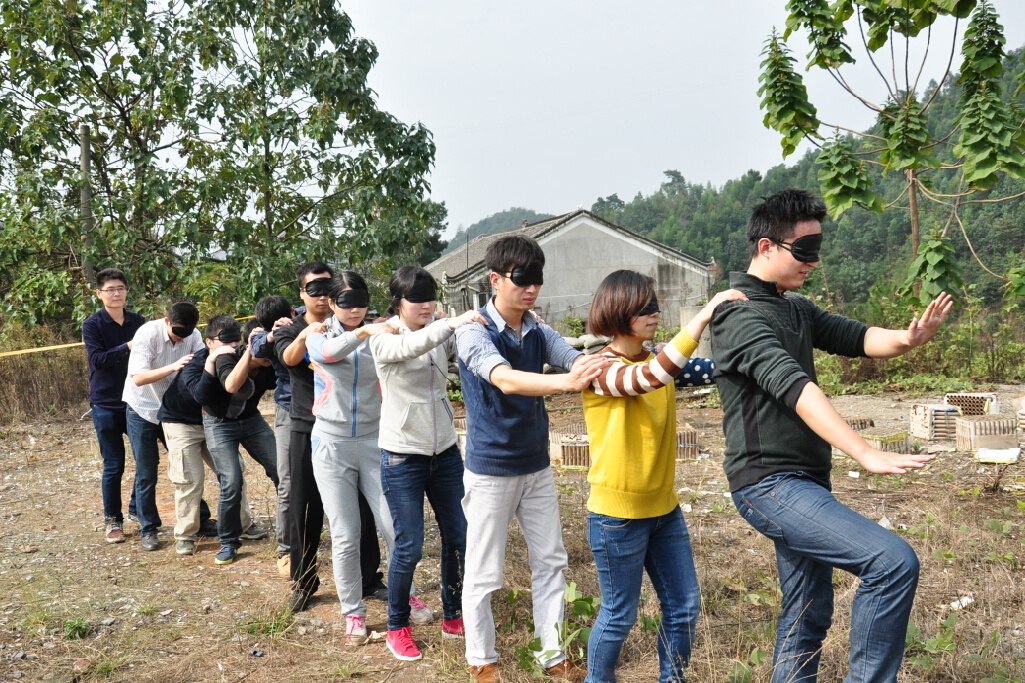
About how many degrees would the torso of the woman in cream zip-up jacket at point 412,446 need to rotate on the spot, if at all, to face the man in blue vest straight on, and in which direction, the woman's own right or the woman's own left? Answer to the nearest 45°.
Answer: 0° — they already face them

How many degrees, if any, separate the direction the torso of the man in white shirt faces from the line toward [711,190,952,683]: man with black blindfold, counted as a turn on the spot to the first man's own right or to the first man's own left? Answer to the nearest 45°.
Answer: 0° — they already face them

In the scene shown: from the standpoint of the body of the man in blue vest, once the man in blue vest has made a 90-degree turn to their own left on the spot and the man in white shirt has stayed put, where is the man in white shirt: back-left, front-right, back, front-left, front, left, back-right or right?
left

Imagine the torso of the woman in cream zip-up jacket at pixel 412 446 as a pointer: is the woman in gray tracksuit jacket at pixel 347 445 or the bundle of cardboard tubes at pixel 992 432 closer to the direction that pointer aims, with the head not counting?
the bundle of cardboard tubes

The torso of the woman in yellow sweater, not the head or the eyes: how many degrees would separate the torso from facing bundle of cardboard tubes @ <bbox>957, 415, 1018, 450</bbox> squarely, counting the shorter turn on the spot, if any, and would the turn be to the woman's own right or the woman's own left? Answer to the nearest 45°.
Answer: approximately 90° to the woman's own left

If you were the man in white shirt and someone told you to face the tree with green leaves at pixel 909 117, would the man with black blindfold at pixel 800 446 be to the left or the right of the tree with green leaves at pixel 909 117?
right

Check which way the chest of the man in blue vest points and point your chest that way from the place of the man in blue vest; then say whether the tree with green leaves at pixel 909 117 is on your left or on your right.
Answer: on your left

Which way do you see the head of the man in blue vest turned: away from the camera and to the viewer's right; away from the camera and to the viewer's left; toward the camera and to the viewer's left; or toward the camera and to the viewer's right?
toward the camera and to the viewer's right

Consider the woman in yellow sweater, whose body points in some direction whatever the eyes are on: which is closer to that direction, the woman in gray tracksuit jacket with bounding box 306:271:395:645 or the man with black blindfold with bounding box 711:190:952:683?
the man with black blindfold

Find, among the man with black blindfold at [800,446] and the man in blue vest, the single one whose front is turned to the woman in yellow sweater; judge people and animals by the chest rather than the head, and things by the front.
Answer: the man in blue vest

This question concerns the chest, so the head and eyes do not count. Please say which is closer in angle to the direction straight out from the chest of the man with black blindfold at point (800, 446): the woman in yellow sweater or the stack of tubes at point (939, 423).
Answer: the stack of tubes

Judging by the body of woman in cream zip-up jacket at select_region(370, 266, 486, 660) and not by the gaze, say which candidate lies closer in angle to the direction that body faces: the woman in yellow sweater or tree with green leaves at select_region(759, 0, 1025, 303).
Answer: the woman in yellow sweater

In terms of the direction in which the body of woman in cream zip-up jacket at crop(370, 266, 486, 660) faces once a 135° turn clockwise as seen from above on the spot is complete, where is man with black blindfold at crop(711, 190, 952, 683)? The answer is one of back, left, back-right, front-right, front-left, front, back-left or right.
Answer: back-left

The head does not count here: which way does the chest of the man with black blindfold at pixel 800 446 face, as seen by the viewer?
to the viewer's right

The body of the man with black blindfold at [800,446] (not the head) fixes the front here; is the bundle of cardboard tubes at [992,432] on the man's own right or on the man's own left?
on the man's own left

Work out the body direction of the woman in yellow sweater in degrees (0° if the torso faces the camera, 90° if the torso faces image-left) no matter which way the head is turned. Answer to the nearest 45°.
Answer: approximately 315°
